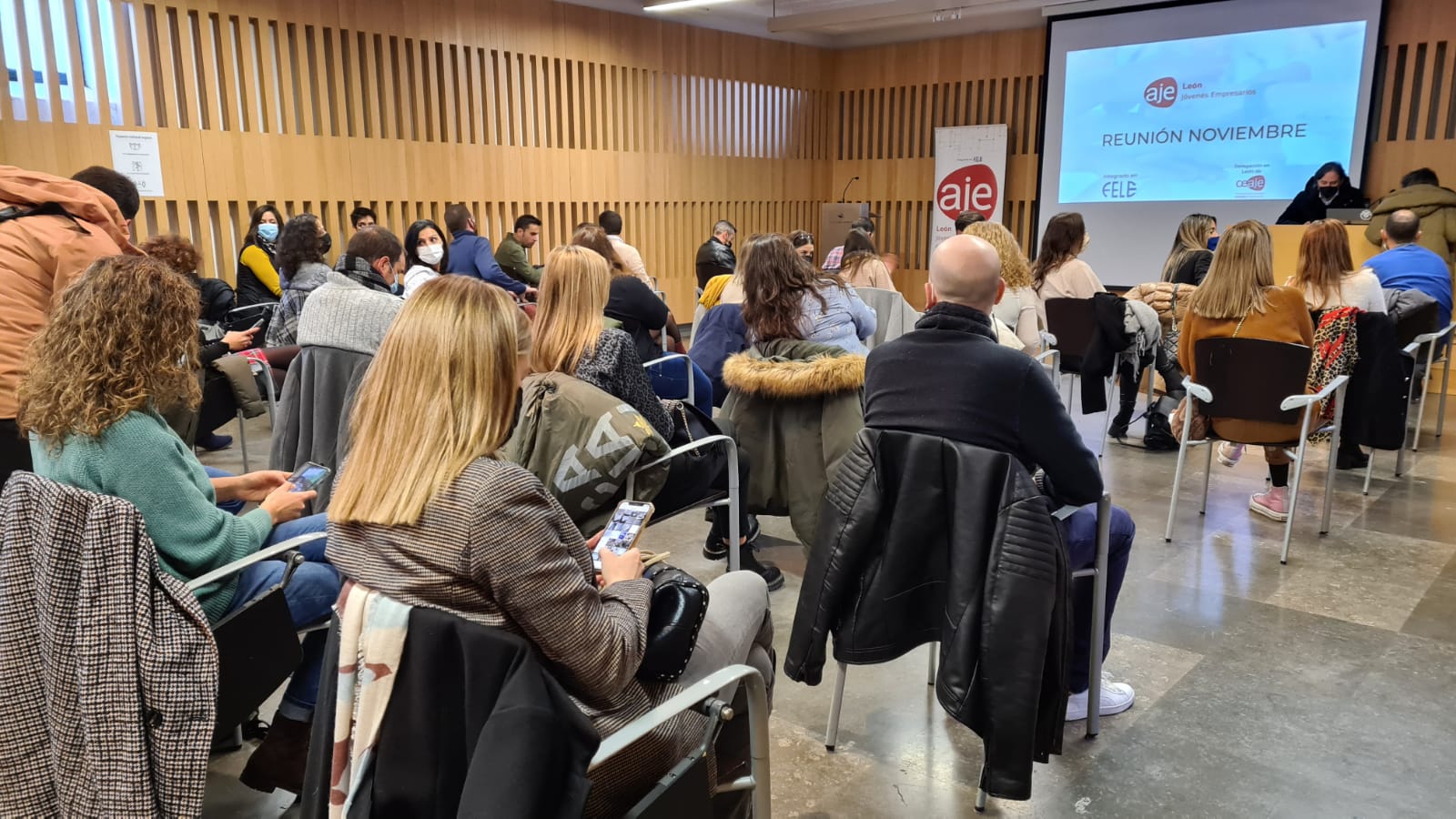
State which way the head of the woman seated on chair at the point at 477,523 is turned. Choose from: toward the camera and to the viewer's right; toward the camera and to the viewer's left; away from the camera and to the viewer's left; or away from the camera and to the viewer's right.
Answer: away from the camera and to the viewer's right

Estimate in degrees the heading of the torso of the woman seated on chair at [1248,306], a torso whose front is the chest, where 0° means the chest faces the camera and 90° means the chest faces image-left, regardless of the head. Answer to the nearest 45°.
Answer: approximately 180°

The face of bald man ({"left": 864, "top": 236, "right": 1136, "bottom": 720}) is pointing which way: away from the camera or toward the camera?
away from the camera

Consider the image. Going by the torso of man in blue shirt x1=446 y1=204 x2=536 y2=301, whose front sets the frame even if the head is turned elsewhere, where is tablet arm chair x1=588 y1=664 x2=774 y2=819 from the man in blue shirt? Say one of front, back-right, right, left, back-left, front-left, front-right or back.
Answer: back-right

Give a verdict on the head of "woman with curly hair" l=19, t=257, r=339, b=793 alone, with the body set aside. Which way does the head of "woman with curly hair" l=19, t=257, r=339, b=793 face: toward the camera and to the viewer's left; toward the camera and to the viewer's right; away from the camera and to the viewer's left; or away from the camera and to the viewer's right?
away from the camera and to the viewer's right

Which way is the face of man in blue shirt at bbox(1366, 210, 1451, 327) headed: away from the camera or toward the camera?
away from the camera

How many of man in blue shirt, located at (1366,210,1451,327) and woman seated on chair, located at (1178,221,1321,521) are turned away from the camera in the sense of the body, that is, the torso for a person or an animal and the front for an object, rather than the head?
2
